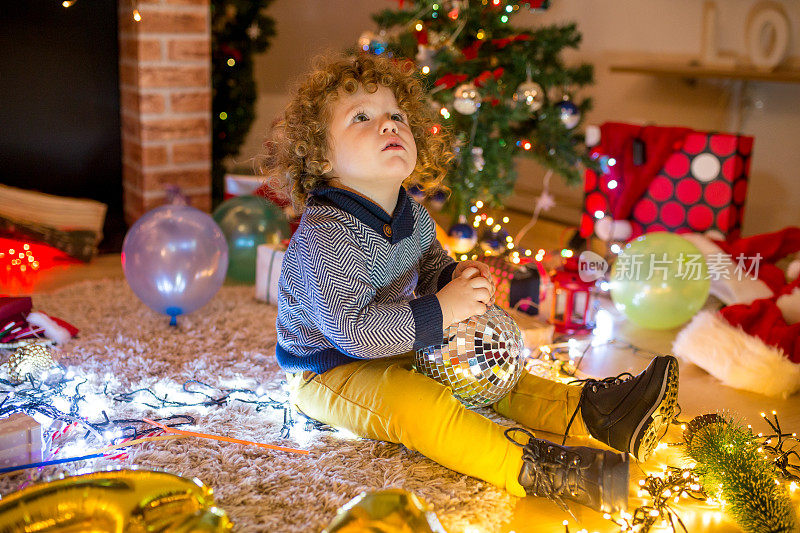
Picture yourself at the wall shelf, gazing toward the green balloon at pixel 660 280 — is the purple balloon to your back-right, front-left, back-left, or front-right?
front-right

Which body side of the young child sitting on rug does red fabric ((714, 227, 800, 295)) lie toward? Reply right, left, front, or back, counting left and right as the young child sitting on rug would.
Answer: left

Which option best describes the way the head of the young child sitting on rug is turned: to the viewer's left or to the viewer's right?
to the viewer's right

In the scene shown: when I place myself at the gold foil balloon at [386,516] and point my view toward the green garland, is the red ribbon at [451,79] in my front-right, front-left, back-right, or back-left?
front-left

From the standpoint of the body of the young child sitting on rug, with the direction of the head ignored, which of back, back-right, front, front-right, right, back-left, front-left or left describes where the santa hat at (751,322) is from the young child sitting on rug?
left

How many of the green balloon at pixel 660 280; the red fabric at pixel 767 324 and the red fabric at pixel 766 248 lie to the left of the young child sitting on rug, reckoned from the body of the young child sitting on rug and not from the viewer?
3

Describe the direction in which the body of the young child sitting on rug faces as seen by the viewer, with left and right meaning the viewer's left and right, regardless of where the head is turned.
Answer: facing the viewer and to the right of the viewer

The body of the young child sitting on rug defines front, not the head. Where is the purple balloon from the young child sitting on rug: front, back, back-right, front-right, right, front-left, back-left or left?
back
